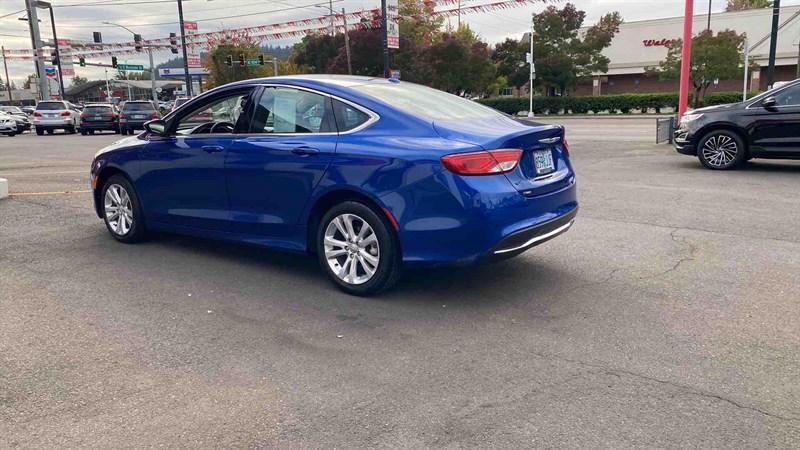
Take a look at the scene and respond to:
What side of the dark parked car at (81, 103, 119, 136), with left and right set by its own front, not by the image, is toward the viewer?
back

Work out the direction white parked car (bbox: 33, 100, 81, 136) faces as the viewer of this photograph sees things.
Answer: facing away from the viewer

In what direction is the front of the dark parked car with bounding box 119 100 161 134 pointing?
away from the camera

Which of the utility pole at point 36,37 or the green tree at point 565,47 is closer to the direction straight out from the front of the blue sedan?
the utility pole

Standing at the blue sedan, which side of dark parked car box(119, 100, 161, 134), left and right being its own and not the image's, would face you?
back

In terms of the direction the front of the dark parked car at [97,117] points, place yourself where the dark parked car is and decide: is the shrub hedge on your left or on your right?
on your right

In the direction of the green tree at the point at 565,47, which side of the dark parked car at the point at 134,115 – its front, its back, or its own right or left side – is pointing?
right

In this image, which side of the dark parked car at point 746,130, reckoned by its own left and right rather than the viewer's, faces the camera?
left

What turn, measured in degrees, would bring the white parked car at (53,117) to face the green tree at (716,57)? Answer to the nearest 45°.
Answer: approximately 90° to its right

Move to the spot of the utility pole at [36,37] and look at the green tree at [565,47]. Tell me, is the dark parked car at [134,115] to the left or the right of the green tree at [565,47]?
right

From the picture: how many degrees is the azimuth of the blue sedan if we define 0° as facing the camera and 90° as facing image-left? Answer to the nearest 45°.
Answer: approximately 135°
